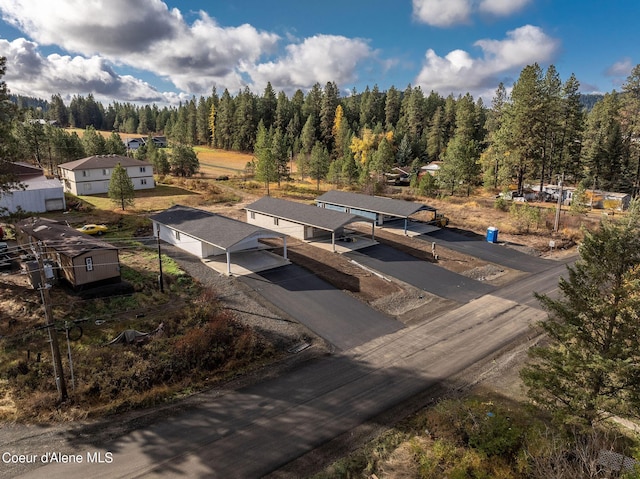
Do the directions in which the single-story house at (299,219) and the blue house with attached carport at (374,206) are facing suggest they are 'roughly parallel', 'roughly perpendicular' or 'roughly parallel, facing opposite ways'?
roughly parallel

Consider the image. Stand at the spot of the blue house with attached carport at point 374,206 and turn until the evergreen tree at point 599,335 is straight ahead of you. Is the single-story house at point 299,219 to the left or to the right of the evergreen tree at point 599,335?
right

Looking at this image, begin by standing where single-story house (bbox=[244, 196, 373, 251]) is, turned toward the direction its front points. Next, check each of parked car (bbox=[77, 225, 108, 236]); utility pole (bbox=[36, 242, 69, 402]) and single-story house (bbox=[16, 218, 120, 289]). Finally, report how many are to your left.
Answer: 0

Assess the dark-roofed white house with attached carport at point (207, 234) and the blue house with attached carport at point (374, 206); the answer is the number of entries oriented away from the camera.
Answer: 0

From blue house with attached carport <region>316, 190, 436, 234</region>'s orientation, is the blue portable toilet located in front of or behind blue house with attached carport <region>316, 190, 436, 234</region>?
in front

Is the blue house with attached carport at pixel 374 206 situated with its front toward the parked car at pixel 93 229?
no

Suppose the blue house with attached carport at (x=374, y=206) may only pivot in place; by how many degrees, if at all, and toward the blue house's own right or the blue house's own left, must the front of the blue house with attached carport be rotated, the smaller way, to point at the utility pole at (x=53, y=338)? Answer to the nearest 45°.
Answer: approximately 45° to the blue house's own right

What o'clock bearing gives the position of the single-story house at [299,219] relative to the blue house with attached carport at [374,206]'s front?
The single-story house is roughly at 3 o'clock from the blue house with attached carport.

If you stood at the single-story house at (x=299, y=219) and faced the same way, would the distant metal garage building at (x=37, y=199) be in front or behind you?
behind

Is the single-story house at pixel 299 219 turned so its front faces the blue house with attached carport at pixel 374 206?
no

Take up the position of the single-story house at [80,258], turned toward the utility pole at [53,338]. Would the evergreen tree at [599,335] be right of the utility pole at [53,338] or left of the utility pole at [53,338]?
left

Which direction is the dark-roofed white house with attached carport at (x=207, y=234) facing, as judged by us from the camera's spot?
facing the viewer and to the right of the viewer

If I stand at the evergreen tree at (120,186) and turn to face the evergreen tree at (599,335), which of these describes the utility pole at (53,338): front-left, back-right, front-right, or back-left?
front-right

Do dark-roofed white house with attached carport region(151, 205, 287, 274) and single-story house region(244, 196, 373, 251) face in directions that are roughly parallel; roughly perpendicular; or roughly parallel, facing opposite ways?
roughly parallel

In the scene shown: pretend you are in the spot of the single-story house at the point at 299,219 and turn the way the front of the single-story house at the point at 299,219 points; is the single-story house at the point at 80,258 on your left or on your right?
on your right

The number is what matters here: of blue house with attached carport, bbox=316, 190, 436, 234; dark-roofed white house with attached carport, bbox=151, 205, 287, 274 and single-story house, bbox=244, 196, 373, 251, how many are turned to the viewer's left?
0
